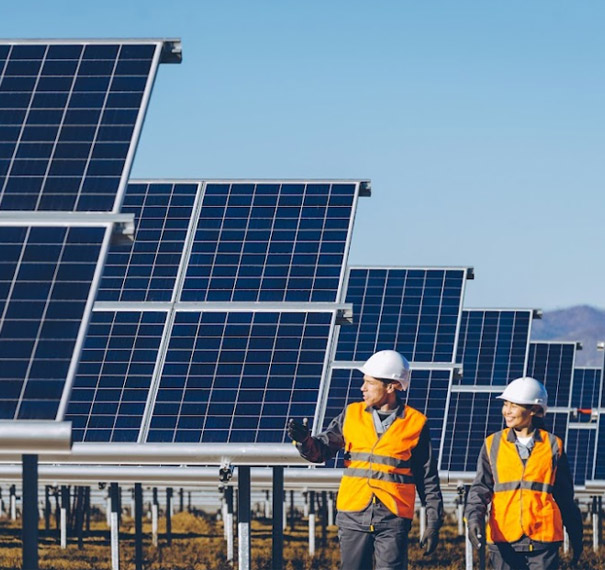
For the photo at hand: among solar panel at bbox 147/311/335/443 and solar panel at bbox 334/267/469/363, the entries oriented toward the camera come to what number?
2

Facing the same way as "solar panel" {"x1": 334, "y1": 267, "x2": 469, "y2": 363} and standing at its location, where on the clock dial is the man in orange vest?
The man in orange vest is roughly at 12 o'clock from the solar panel.

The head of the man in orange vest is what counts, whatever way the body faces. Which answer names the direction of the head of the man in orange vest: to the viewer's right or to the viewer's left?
to the viewer's left

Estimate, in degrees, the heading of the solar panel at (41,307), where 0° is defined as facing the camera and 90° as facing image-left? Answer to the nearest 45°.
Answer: approximately 0°

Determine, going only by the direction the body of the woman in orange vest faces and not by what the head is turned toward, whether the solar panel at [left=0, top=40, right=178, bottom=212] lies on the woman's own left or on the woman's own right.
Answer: on the woman's own right

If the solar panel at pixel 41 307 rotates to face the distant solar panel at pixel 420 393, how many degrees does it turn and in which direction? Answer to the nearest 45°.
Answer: approximately 135° to its left

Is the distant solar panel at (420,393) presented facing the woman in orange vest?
yes

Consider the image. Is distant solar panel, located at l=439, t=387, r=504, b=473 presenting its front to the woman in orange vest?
yes

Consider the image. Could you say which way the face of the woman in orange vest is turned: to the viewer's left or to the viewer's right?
to the viewer's left

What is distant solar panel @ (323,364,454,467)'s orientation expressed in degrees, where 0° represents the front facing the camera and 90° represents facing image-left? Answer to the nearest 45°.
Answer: approximately 0°
